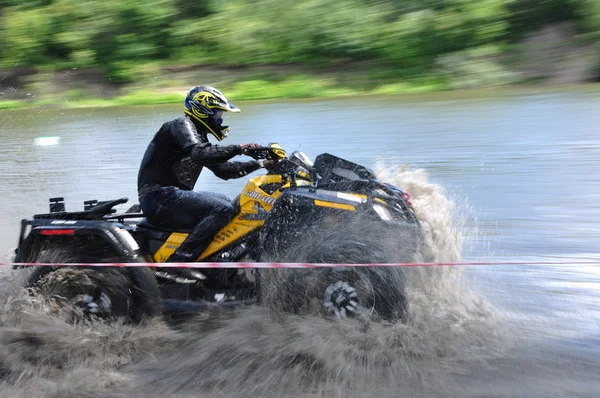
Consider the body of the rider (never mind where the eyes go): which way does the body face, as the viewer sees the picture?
to the viewer's right

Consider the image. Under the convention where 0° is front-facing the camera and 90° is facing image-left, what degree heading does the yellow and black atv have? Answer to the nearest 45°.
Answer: approximately 270°

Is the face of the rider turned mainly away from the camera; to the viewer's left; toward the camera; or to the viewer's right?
to the viewer's right
